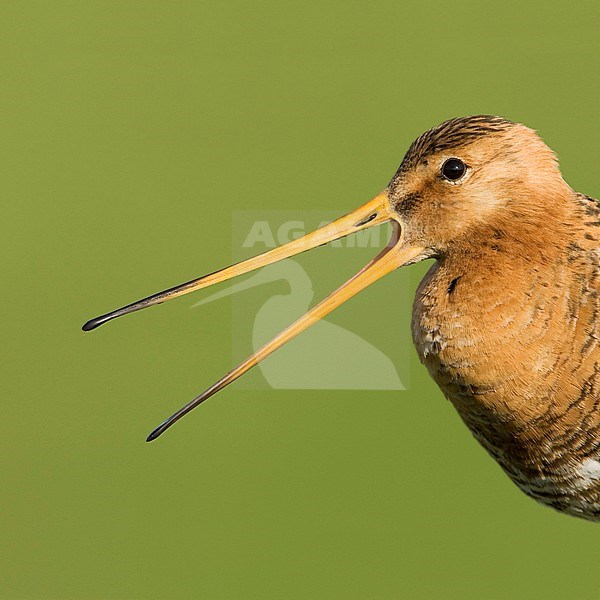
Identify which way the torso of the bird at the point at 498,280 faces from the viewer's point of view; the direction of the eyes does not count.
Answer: to the viewer's left
